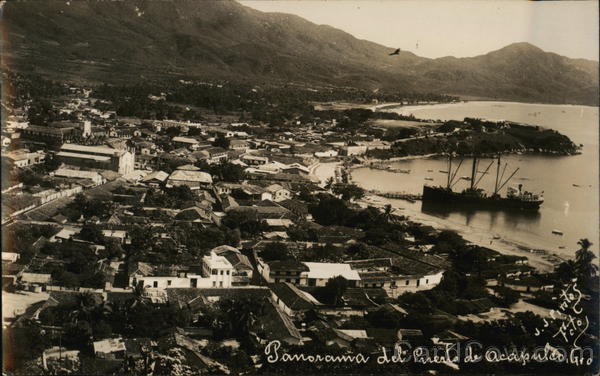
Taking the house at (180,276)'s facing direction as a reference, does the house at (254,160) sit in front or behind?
behind

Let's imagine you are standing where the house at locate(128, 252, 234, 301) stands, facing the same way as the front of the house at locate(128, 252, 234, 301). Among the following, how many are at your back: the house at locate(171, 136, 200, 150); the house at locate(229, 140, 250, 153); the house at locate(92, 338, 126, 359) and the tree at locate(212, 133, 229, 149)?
3

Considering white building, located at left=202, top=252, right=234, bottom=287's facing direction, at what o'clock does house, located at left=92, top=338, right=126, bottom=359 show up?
The house is roughly at 1 o'clock from the white building.

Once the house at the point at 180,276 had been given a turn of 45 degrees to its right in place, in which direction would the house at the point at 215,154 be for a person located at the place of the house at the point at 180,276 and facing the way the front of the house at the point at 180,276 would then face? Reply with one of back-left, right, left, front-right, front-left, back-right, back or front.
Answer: back-right

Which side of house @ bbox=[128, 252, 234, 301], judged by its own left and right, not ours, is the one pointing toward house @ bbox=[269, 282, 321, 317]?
left

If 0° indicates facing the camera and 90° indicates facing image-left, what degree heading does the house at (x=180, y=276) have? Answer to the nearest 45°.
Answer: approximately 0°

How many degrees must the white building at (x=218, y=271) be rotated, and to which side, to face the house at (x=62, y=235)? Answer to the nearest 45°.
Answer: approximately 135° to its right

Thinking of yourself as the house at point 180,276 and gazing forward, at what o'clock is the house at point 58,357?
the house at point 58,357 is roughly at 1 o'clock from the house at point 180,276.

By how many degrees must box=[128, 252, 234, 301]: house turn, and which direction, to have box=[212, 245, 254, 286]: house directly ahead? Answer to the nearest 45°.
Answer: approximately 135° to its left
